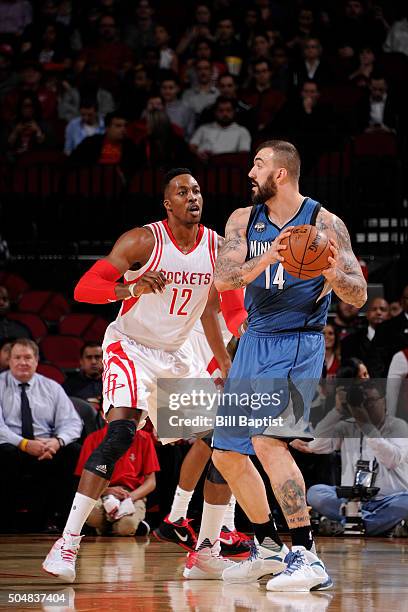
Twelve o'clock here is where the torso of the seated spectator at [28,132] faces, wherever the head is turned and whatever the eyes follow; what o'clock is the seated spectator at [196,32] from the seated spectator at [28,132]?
the seated spectator at [196,32] is roughly at 8 o'clock from the seated spectator at [28,132].

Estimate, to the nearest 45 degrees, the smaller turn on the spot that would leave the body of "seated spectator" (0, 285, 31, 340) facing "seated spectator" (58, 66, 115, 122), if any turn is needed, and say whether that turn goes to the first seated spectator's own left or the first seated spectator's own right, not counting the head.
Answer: approximately 180°

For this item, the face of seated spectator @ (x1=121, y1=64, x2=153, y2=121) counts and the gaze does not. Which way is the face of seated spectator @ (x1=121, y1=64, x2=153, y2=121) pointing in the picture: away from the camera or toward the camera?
toward the camera

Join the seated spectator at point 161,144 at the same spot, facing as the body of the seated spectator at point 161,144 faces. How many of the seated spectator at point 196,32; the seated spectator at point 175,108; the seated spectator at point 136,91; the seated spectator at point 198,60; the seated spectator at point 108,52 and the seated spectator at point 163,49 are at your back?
6

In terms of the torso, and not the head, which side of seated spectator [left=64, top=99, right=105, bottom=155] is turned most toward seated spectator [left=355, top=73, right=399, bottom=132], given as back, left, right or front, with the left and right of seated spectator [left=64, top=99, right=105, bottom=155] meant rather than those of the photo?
left

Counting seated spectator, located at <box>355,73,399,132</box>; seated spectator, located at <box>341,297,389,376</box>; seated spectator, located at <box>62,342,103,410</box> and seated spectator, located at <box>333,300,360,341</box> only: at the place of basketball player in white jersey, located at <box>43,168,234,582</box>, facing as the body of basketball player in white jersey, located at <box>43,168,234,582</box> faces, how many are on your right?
0

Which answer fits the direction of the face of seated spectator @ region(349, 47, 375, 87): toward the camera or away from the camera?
toward the camera

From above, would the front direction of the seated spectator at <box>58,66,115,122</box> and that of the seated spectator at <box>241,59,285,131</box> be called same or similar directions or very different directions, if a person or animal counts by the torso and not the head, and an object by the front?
same or similar directions

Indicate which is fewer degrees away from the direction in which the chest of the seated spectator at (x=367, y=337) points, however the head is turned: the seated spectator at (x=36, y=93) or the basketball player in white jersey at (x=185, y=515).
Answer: the basketball player in white jersey

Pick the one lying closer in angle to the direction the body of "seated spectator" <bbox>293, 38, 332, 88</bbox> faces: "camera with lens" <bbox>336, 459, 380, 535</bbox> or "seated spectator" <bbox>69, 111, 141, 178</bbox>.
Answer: the camera with lens

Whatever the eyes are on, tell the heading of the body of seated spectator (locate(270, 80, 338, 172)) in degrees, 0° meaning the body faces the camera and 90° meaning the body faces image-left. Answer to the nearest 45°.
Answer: approximately 0°

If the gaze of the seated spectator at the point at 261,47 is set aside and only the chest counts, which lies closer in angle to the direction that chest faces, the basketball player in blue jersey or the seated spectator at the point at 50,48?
the basketball player in blue jersey

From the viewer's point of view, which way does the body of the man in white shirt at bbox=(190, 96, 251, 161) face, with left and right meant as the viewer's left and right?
facing the viewer

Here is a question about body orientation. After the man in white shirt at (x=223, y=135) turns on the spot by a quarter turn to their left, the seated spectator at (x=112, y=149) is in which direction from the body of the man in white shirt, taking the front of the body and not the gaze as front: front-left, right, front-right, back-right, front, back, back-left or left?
back

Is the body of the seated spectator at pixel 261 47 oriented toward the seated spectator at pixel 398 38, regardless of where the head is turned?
no

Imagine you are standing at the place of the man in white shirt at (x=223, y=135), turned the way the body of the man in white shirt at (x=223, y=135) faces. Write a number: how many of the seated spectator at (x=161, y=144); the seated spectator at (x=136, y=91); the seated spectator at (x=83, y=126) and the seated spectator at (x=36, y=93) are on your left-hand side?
0

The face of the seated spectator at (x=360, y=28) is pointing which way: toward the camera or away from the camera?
toward the camera

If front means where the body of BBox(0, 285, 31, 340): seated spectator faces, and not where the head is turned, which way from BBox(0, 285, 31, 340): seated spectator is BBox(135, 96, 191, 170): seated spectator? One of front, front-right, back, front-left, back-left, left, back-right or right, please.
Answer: back-left

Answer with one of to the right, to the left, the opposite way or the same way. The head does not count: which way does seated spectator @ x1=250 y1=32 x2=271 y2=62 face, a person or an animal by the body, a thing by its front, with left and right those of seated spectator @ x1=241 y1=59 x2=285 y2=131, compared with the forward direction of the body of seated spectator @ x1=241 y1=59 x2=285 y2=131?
the same way

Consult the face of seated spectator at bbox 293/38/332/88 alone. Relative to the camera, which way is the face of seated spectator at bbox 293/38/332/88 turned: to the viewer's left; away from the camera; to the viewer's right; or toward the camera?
toward the camera

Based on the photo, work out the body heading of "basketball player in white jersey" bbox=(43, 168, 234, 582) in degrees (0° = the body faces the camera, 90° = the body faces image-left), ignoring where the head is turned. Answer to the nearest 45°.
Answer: approximately 315°
